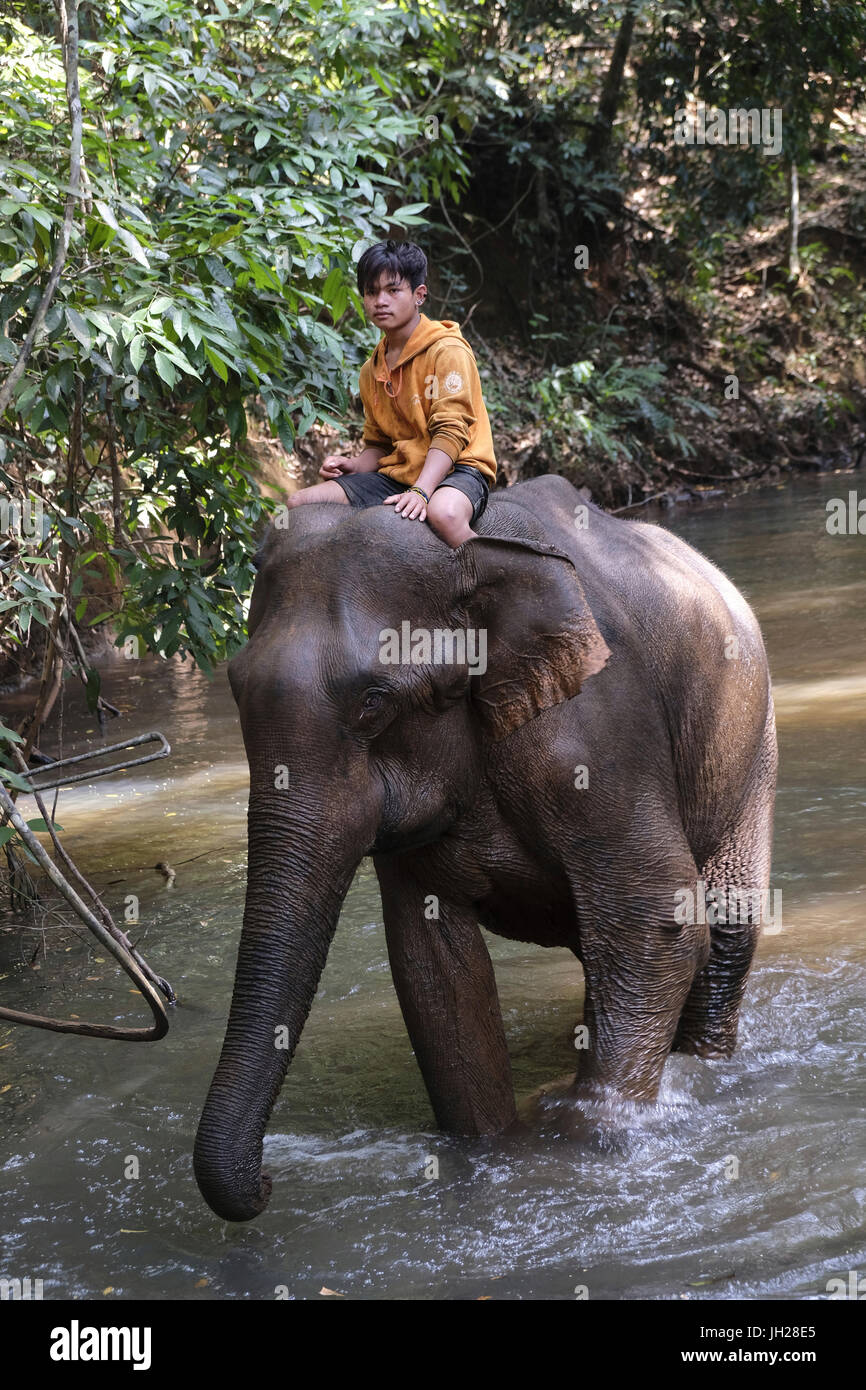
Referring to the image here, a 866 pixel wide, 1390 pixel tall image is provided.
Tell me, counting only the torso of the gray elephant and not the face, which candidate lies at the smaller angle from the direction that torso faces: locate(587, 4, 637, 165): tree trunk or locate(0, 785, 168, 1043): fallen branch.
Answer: the fallen branch

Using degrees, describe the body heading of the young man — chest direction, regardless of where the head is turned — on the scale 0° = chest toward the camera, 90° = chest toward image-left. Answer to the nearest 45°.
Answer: approximately 45°

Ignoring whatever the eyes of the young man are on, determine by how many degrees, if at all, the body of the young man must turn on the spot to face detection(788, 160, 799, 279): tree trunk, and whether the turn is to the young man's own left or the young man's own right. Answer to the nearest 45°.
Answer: approximately 135° to the young man's own right

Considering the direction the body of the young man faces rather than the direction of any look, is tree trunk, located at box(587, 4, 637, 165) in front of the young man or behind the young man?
behind

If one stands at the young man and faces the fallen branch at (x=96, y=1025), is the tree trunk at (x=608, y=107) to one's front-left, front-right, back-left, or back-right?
back-right
